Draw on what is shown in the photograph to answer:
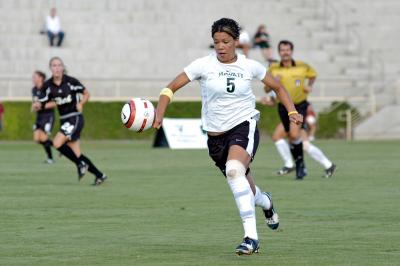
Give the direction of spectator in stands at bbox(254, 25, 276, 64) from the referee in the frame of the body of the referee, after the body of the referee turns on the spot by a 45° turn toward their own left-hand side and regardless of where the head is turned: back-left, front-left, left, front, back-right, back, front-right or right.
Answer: back-left

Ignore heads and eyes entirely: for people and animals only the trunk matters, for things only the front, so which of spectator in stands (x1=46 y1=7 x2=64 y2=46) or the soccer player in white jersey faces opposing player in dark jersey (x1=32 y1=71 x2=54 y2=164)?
the spectator in stands

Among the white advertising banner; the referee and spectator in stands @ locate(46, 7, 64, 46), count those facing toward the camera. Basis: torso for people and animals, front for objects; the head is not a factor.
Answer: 3

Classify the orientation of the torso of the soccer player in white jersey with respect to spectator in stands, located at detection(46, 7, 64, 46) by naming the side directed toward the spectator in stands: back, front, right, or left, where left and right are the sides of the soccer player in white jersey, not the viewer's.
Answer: back

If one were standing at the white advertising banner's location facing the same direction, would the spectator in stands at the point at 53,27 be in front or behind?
behind

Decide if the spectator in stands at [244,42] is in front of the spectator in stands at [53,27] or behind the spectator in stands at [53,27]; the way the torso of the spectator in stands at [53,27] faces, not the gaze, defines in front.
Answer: in front

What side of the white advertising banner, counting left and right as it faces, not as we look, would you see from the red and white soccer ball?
front

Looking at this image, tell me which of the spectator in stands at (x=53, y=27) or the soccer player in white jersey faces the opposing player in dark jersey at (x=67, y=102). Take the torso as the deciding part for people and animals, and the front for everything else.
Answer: the spectator in stands

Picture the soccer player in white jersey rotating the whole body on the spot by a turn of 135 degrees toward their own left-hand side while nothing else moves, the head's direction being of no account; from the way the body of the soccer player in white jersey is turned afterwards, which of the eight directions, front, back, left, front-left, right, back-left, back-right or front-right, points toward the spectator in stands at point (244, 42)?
front-left

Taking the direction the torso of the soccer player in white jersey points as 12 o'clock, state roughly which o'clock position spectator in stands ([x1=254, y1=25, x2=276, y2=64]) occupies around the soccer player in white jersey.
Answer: The spectator in stands is roughly at 6 o'clock from the soccer player in white jersey.

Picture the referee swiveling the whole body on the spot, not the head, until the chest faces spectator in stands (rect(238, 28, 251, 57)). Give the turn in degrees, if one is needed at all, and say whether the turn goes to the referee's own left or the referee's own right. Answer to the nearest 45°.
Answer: approximately 180°

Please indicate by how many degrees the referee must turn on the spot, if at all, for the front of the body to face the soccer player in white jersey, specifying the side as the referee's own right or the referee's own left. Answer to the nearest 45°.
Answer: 0° — they already face them
